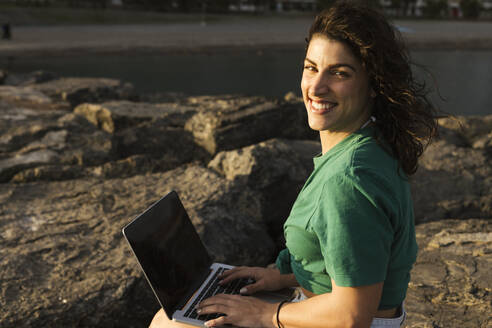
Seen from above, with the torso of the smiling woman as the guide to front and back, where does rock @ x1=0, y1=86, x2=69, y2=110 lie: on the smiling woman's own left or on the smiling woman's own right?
on the smiling woman's own right

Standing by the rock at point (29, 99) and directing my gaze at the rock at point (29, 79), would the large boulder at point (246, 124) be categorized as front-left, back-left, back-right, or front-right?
back-right

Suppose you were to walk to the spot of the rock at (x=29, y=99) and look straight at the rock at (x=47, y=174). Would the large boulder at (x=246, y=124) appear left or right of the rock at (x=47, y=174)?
left

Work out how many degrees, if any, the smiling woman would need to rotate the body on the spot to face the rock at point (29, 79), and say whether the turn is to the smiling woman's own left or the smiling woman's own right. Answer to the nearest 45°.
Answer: approximately 45° to the smiling woman's own right

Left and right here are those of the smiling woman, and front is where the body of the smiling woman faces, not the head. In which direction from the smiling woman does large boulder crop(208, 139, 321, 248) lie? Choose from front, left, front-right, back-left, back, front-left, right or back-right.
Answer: right

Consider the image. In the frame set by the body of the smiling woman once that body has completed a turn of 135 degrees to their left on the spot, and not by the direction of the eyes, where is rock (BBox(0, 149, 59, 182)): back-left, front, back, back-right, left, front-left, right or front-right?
back

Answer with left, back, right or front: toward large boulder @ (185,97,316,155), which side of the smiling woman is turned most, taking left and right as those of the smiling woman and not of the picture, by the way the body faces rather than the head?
right

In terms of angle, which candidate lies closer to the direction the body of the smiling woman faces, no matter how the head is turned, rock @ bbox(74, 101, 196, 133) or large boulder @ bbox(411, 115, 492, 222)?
the rock

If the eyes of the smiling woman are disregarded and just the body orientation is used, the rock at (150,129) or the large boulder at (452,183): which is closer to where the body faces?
the rock

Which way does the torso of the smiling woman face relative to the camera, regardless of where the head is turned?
to the viewer's left

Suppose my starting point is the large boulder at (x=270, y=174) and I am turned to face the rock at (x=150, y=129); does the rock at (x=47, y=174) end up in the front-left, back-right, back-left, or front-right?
front-left
